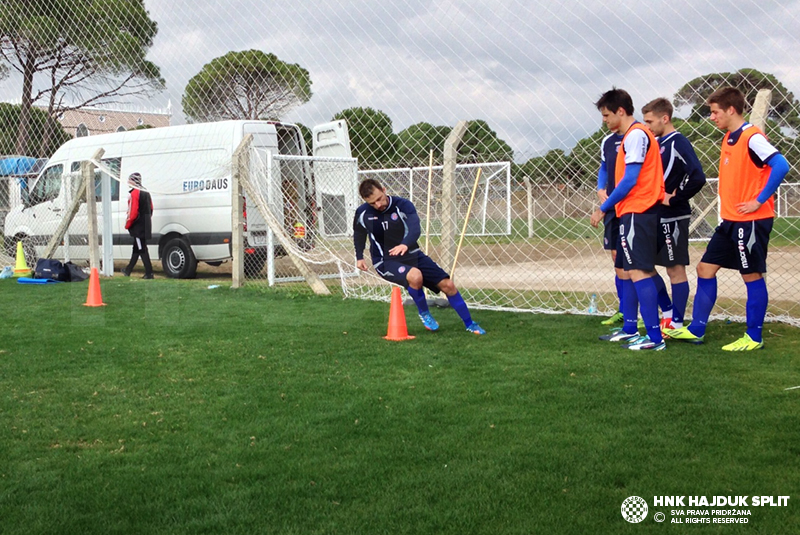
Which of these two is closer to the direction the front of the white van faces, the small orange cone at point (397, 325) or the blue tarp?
the blue tarp

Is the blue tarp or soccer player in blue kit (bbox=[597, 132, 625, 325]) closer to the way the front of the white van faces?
the blue tarp

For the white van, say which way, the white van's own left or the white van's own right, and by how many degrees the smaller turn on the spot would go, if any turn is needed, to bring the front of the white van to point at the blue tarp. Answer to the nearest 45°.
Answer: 0° — it already faces it

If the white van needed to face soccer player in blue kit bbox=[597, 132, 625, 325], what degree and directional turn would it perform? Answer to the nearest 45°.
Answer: approximately 180°

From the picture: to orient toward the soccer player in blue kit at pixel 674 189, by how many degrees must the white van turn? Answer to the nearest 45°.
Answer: approximately 180°

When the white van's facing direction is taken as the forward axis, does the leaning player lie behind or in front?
behind

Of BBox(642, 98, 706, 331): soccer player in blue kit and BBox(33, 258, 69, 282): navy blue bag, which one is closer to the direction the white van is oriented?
the navy blue bag

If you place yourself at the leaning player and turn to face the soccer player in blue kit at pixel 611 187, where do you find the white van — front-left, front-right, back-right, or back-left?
back-left

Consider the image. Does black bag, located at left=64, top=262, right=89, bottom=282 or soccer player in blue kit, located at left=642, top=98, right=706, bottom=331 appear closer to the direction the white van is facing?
the black bag

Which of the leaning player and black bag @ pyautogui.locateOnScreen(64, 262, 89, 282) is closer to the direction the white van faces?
the black bag

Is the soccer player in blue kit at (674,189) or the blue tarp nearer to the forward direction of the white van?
the blue tarp

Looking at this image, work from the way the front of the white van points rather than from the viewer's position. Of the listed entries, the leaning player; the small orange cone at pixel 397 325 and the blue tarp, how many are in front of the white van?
1

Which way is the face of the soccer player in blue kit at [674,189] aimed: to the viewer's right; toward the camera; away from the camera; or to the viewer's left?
to the viewer's left

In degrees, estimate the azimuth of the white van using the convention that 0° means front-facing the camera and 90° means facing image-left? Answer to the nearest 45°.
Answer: approximately 135°

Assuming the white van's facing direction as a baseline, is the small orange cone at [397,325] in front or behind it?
behind
